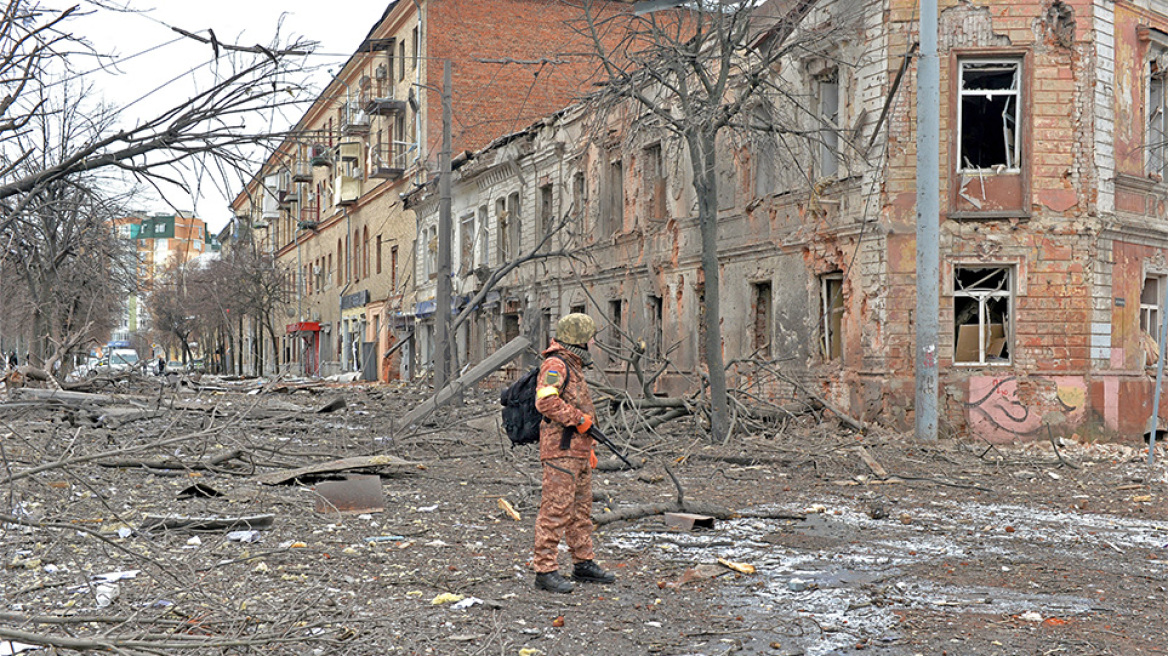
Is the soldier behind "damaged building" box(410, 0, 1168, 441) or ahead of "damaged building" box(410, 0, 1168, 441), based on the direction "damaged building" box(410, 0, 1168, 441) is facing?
ahead

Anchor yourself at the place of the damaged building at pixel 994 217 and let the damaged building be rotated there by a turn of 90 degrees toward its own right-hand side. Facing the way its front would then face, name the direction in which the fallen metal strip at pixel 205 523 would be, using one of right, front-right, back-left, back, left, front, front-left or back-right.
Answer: left

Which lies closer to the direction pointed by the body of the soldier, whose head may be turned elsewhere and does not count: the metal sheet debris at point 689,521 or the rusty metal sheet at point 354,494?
the metal sheet debris

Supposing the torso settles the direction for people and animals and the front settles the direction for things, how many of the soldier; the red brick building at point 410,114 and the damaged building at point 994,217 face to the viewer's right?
1

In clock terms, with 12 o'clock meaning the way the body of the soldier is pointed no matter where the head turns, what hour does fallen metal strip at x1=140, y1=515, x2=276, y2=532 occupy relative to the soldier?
The fallen metal strip is roughly at 7 o'clock from the soldier.

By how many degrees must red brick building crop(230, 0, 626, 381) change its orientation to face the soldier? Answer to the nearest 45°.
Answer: approximately 45° to its left

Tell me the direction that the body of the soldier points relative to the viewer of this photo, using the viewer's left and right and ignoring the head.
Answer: facing to the right of the viewer

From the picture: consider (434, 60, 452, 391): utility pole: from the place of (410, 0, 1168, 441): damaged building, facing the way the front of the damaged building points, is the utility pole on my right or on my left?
on my right

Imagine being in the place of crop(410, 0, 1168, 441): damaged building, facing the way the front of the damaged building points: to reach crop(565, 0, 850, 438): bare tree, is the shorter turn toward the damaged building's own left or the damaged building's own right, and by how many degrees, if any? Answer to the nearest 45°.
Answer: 0° — it already faces it

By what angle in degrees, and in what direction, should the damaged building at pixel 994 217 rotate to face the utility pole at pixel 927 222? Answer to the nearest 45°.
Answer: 0° — it already faces it

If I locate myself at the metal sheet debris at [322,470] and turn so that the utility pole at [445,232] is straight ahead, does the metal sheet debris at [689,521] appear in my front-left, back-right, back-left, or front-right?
back-right

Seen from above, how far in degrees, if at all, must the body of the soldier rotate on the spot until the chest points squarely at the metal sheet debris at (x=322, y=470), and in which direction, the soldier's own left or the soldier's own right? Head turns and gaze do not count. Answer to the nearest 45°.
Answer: approximately 135° to the soldier's own left

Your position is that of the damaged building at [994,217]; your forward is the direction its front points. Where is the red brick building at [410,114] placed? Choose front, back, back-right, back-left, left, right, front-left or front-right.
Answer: right

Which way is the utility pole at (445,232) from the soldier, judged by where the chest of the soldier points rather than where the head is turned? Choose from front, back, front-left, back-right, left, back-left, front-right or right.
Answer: left

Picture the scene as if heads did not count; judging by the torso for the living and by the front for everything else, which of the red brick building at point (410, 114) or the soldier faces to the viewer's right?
the soldier
